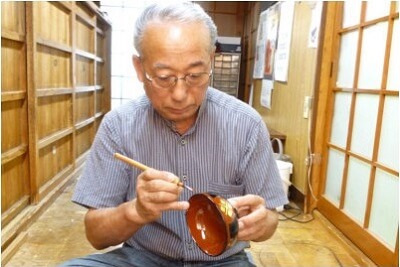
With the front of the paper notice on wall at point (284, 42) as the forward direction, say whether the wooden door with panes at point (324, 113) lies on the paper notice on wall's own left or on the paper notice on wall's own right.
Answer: on the paper notice on wall's own left

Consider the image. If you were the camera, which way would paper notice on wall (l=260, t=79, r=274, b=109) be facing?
facing the viewer and to the left of the viewer

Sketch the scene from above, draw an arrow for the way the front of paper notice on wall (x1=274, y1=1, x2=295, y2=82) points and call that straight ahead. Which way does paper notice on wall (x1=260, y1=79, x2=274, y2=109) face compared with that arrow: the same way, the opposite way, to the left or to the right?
the same way

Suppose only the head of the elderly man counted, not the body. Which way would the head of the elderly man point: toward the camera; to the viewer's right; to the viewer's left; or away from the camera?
toward the camera

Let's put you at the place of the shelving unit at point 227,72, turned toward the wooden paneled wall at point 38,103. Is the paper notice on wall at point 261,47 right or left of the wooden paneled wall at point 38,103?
left

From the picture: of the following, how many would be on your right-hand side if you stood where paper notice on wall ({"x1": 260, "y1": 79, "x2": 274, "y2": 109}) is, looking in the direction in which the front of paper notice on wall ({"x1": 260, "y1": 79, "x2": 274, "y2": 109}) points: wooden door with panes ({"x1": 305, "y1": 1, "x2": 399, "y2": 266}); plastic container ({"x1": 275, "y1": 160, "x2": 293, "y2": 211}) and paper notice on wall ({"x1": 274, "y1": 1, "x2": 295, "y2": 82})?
0

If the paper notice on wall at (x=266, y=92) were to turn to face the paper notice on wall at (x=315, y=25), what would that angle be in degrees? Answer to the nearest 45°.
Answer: approximately 45° to its left

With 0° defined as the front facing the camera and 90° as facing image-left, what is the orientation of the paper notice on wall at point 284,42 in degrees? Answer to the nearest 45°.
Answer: approximately 45°

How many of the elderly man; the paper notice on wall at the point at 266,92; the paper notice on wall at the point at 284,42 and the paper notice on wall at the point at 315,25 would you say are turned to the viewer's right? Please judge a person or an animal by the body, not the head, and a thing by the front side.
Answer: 0

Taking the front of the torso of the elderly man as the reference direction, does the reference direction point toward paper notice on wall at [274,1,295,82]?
no

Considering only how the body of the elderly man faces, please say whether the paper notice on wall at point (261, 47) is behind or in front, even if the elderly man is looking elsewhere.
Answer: behind

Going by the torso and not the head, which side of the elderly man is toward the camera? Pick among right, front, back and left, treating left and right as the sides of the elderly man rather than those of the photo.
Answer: front

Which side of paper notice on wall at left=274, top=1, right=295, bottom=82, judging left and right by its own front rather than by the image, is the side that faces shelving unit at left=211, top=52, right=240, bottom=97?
right

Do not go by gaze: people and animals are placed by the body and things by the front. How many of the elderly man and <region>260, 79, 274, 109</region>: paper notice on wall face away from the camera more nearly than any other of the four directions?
0

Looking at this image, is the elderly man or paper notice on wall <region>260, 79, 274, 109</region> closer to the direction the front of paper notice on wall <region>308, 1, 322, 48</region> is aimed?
the elderly man
